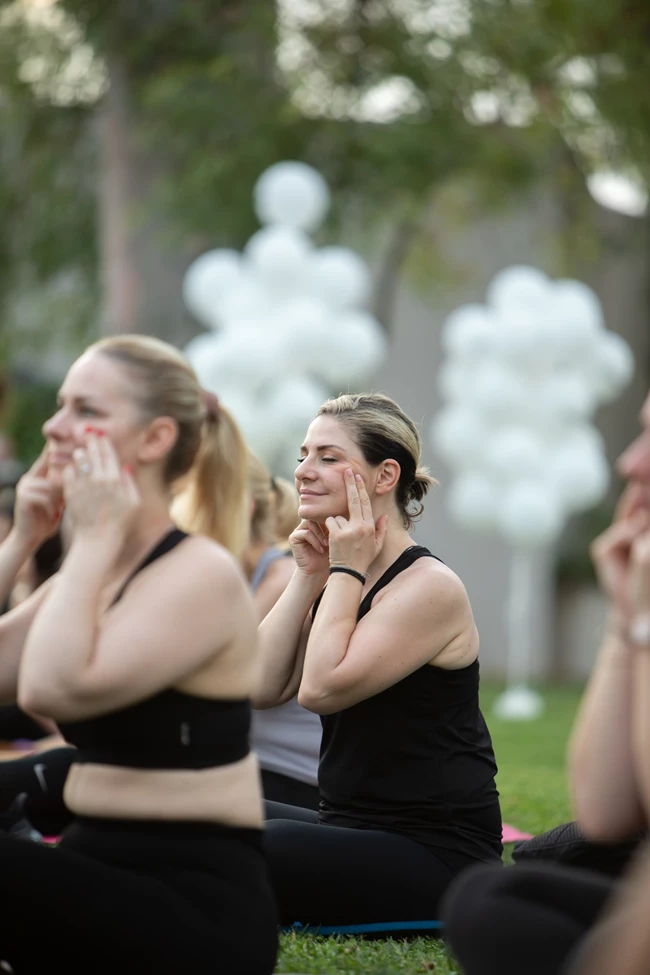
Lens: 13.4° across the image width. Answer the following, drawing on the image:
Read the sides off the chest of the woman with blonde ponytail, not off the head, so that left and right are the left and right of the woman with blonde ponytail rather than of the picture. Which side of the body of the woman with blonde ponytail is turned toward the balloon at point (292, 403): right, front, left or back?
right

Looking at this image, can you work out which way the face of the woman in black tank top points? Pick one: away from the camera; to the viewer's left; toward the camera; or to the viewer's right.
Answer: to the viewer's left

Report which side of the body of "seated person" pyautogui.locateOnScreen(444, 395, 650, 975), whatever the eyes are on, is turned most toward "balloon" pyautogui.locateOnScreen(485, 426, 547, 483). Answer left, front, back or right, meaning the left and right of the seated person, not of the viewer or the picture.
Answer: right

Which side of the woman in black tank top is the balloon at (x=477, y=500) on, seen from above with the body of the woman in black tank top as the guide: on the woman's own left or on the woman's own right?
on the woman's own right

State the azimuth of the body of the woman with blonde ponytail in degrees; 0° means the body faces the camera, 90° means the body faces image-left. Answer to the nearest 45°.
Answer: approximately 90°

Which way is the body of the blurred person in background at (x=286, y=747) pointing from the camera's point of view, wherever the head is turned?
to the viewer's left

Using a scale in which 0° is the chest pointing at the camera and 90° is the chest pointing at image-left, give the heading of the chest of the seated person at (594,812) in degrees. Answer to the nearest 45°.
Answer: approximately 90°

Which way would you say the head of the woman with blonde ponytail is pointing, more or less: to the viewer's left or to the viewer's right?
to the viewer's left

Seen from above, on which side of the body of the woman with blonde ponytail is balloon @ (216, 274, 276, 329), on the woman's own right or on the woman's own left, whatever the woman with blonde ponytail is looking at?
on the woman's own right

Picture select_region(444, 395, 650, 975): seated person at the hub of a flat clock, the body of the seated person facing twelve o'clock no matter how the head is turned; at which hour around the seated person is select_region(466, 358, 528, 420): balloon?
The balloon is roughly at 3 o'clock from the seated person.

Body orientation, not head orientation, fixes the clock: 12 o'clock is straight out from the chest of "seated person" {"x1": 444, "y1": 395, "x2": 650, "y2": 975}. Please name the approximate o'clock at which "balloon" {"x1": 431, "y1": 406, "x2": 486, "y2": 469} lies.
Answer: The balloon is roughly at 3 o'clock from the seated person.

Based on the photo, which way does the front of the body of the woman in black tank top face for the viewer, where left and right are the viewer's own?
facing to the left of the viewer
